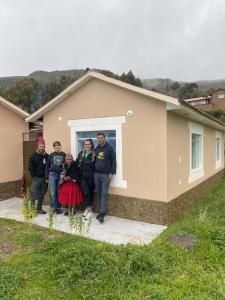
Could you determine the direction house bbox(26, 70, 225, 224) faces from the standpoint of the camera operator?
facing the viewer and to the left of the viewer

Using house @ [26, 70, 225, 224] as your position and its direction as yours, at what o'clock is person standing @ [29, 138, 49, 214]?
The person standing is roughly at 2 o'clock from the house.

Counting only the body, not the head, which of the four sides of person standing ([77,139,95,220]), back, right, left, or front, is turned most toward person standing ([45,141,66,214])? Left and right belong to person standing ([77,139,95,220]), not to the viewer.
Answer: right

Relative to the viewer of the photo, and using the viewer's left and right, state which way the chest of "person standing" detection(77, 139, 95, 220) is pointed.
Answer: facing the viewer

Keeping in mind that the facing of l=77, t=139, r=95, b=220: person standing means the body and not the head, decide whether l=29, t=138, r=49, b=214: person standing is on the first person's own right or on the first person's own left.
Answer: on the first person's own right

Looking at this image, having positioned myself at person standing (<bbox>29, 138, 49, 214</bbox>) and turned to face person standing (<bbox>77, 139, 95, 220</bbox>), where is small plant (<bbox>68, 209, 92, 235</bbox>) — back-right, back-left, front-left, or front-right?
front-right

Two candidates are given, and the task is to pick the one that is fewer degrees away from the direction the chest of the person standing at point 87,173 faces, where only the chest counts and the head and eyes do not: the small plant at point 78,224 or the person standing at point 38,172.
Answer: the small plant

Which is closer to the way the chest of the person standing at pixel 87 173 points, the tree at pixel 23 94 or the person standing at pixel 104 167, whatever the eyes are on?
the person standing

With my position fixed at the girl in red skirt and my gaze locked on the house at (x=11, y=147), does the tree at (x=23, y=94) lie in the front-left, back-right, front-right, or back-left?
front-right

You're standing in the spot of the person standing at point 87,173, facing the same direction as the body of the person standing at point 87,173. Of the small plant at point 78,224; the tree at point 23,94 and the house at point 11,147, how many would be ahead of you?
1

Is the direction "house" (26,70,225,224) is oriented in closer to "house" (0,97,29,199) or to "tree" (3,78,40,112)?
the house

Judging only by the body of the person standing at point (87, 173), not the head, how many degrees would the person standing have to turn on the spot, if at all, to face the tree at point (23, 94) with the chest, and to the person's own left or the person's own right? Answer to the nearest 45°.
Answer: approximately 180°
